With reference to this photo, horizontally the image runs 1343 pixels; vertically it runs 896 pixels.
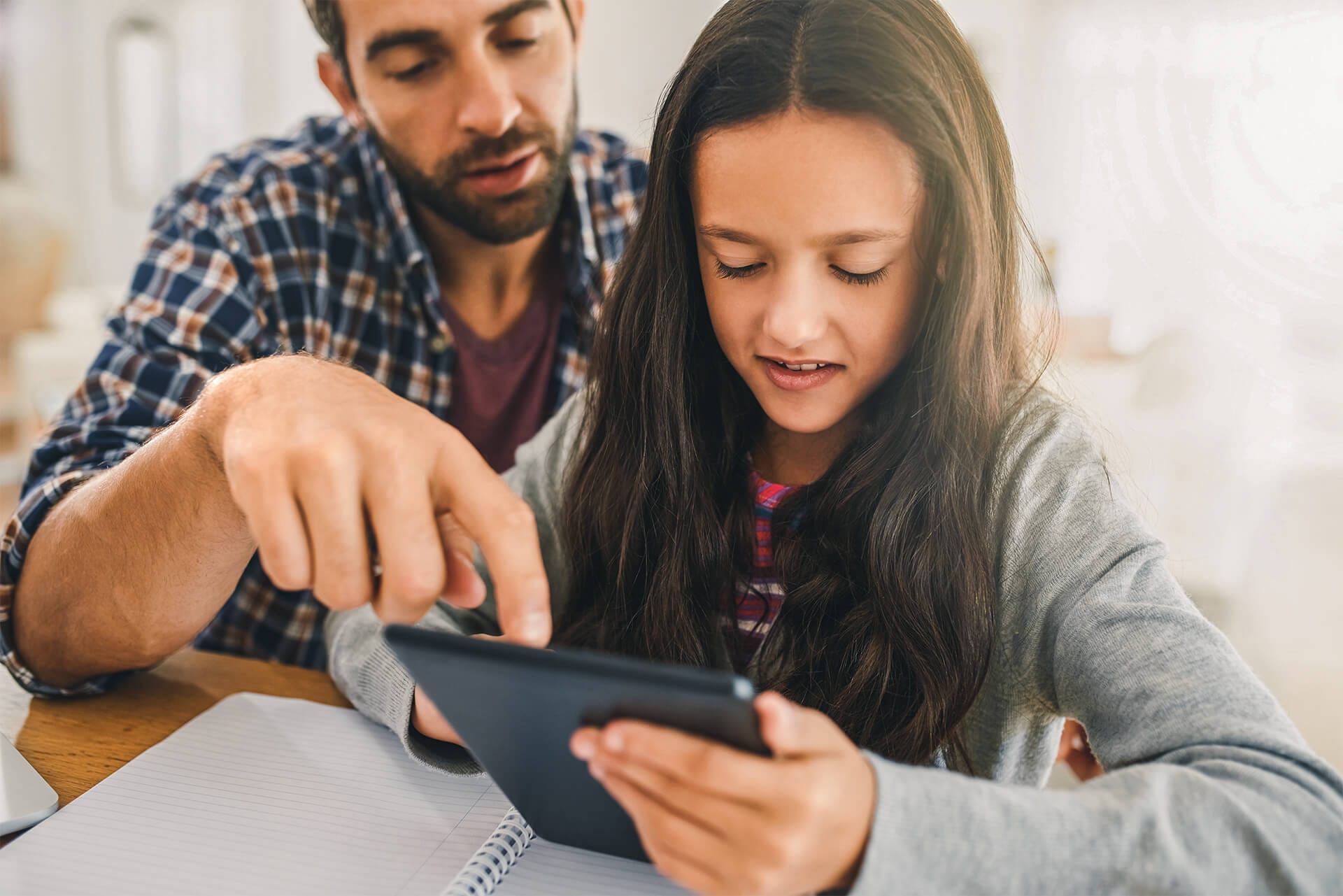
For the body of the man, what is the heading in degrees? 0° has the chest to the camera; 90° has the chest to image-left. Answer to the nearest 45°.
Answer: approximately 315°

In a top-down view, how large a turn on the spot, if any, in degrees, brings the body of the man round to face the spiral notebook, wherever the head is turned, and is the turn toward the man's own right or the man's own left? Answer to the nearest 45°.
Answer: approximately 45° to the man's own right

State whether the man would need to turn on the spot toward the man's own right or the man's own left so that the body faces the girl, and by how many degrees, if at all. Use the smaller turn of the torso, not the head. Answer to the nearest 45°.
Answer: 0° — they already face them

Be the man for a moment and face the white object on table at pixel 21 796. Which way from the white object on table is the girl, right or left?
left

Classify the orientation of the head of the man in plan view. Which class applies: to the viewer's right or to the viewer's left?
to the viewer's right

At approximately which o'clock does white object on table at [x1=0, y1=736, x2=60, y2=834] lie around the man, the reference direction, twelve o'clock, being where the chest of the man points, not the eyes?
The white object on table is roughly at 2 o'clock from the man.
